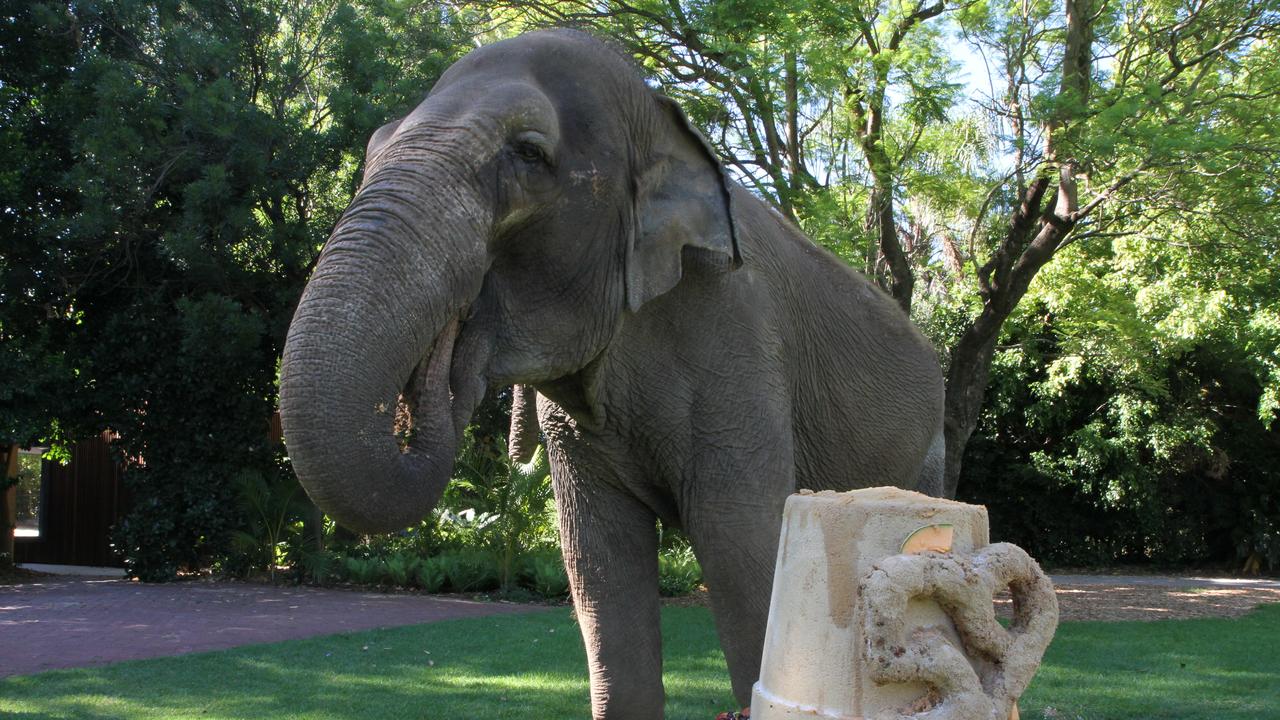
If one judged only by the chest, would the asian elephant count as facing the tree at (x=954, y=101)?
no

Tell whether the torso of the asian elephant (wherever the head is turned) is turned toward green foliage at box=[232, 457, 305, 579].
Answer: no

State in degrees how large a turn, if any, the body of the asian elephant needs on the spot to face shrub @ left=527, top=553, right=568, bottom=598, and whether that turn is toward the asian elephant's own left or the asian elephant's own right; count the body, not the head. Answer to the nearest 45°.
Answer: approximately 135° to the asian elephant's own right

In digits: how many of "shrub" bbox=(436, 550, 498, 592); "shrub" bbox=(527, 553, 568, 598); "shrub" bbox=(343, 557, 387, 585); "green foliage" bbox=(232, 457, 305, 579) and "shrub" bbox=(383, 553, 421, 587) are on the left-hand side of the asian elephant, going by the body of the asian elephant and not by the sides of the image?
0

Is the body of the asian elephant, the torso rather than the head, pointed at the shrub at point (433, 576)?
no

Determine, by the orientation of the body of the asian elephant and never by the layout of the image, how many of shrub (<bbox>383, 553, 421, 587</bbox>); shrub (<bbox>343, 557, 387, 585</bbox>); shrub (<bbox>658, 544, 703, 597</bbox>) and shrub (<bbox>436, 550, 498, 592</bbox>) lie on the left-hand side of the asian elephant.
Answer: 0

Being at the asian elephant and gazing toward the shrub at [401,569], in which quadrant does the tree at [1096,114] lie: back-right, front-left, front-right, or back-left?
front-right

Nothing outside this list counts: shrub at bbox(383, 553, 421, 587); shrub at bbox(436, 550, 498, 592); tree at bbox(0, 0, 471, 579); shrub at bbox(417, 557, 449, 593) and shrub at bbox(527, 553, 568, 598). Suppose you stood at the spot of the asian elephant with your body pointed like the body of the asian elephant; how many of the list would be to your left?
0

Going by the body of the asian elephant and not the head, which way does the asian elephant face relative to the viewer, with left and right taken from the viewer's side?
facing the viewer and to the left of the viewer

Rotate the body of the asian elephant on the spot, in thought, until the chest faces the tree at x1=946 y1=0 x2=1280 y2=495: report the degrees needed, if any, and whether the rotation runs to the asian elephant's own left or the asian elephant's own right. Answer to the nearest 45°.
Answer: approximately 180°

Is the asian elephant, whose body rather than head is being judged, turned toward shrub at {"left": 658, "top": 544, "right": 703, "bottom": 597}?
no

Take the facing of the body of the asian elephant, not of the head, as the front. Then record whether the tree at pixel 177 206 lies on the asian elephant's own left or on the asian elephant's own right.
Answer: on the asian elephant's own right

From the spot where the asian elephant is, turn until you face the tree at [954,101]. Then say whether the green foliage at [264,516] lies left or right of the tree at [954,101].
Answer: left

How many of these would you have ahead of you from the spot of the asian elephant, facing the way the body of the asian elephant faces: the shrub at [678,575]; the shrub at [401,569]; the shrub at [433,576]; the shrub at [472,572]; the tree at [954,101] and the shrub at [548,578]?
0
